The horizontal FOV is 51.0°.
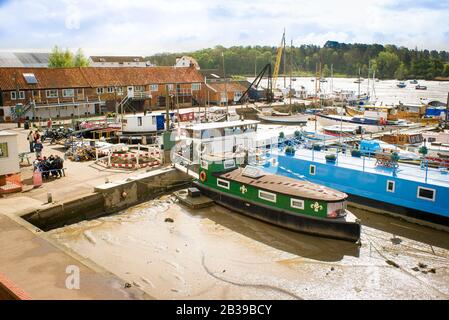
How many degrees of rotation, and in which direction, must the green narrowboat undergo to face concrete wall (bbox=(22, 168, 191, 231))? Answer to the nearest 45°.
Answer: approximately 135° to its right

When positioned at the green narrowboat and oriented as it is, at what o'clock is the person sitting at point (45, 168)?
The person sitting is roughly at 5 o'clock from the green narrowboat.

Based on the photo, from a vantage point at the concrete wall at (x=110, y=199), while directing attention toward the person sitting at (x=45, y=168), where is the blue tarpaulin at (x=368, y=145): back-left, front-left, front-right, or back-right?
back-right

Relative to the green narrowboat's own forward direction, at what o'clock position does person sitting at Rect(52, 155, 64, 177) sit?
The person sitting is roughly at 5 o'clock from the green narrowboat.

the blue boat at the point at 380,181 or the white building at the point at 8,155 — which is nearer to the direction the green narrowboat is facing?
the blue boat

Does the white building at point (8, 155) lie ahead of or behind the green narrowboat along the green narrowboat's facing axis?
behind
